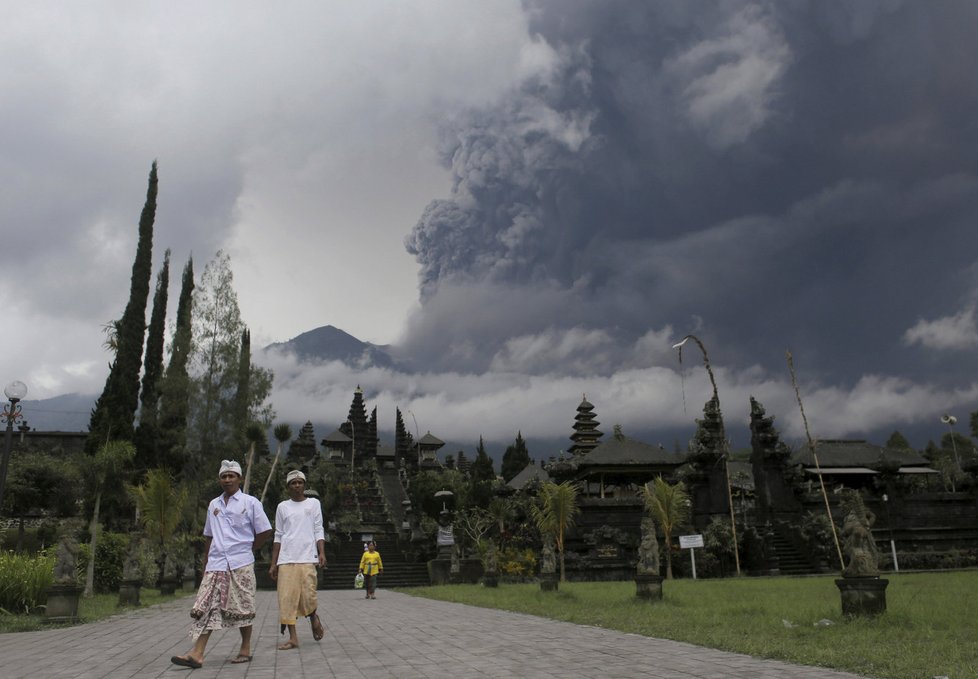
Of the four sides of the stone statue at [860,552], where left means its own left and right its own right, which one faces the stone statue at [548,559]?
right

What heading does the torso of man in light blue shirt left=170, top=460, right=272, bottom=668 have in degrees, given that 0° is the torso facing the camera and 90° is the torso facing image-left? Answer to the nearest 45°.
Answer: approximately 45°

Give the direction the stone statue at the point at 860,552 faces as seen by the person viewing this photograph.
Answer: facing the viewer and to the left of the viewer

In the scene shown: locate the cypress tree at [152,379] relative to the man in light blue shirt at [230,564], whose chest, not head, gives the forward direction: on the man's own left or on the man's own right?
on the man's own right

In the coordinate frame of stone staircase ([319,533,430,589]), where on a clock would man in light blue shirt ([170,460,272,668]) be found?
The man in light blue shirt is roughly at 12 o'clock from the stone staircase.

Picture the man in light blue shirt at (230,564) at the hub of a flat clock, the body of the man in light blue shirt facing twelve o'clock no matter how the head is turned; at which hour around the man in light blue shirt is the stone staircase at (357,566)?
The stone staircase is roughly at 5 o'clock from the man in light blue shirt.

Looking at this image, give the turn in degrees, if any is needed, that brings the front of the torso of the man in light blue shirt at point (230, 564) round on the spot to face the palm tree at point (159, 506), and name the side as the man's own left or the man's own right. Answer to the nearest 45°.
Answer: approximately 135° to the man's own right

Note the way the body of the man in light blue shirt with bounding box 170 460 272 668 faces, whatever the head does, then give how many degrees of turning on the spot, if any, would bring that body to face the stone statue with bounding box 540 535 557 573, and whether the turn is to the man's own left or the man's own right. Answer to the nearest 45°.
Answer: approximately 180°

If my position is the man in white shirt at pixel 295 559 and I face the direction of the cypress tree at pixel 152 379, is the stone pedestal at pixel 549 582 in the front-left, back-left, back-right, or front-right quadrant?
front-right

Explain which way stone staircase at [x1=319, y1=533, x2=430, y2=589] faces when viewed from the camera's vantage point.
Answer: facing the viewer

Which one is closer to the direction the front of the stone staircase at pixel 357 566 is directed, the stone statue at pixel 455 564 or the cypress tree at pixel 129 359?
the stone statue

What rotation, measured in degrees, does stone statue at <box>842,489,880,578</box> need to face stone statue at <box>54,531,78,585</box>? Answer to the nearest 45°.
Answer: approximately 45° to its right
